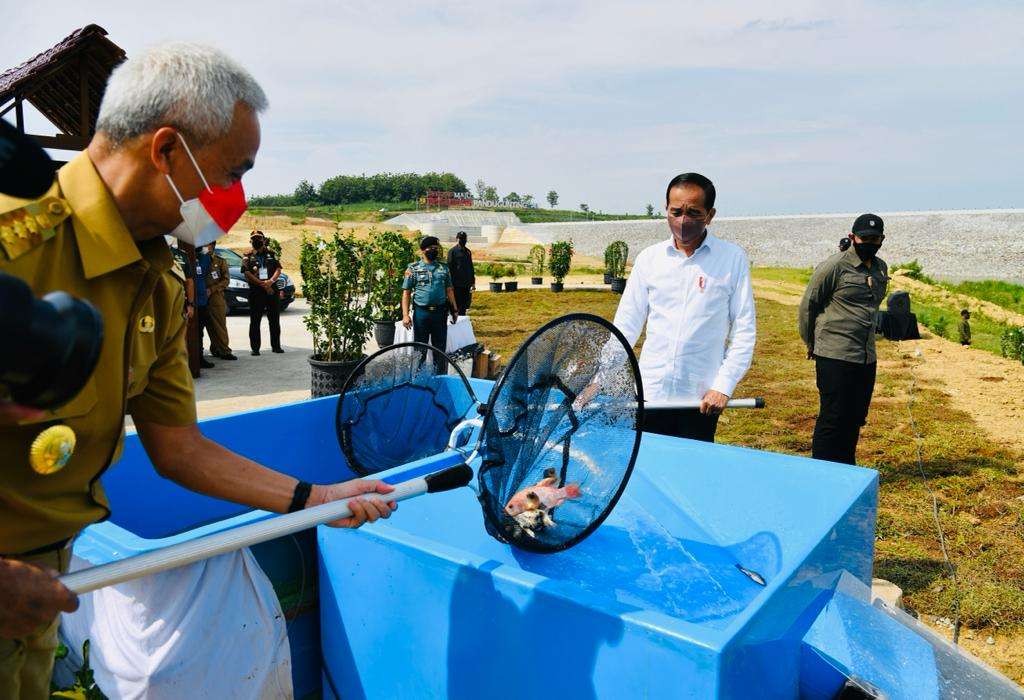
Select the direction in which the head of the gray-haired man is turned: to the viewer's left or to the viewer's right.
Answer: to the viewer's right

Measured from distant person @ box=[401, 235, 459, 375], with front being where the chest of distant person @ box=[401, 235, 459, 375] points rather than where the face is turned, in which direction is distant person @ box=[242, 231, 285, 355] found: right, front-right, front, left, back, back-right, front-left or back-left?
back-right

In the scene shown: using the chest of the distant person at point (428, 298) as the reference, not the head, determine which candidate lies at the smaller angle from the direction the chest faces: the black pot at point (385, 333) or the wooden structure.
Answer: the wooden structure

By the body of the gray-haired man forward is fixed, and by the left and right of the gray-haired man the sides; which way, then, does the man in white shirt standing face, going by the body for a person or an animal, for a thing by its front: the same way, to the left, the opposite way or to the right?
to the right

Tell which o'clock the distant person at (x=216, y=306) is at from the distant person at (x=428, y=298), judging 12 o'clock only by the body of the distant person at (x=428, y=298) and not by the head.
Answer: the distant person at (x=216, y=306) is roughly at 4 o'clock from the distant person at (x=428, y=298).

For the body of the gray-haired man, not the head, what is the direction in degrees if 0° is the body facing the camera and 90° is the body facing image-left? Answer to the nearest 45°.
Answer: approximately 315°

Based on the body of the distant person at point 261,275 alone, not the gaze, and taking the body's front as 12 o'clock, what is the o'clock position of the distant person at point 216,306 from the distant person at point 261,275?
the distant person at point 216,306 is roughly at 3 o'clock from the distant person at point 261,275.
